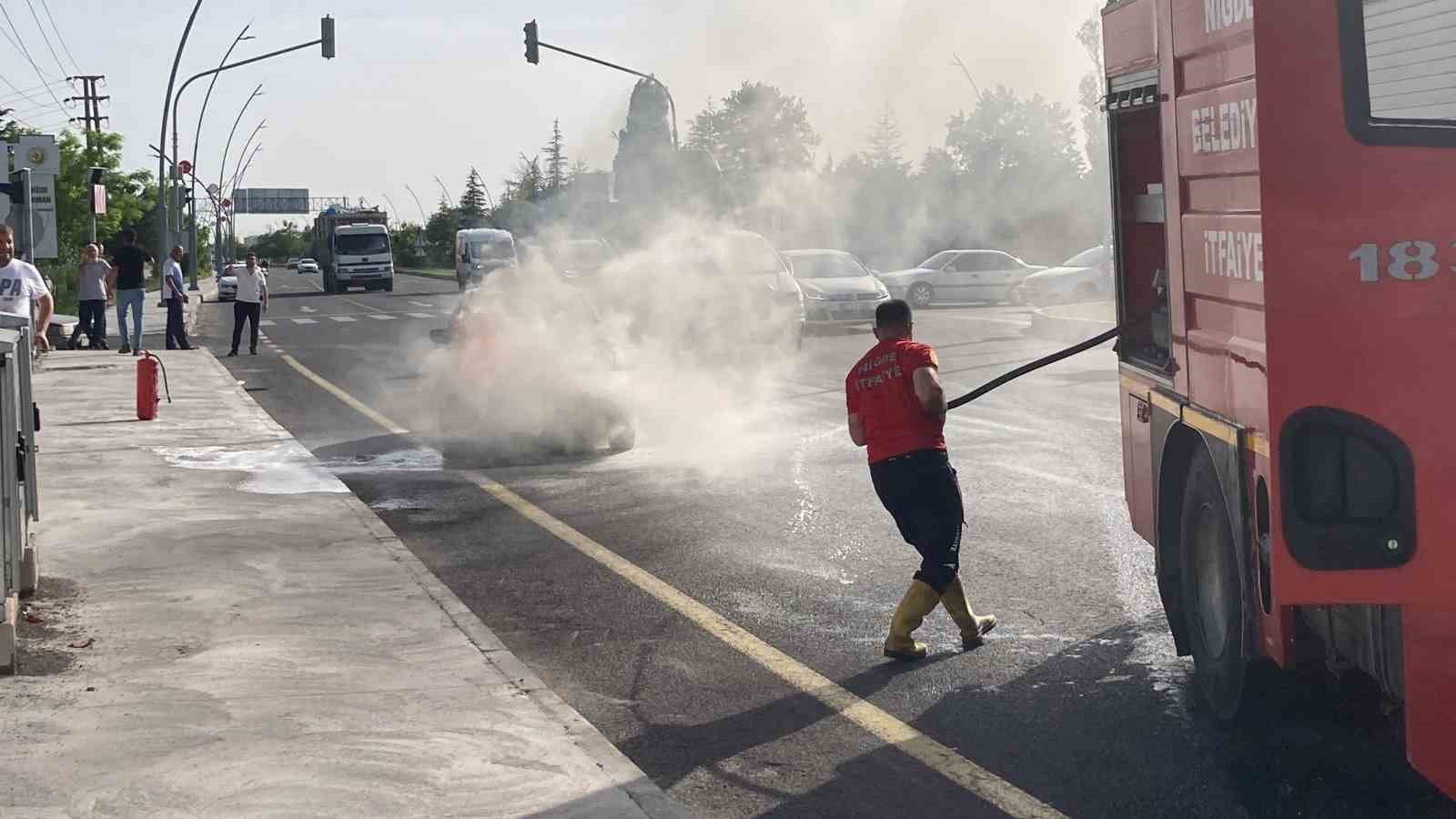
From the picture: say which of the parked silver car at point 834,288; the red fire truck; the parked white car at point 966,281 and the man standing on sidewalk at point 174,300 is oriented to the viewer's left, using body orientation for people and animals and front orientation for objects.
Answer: the parked white car at point 966,281

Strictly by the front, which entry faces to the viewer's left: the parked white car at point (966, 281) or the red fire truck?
the parked white car

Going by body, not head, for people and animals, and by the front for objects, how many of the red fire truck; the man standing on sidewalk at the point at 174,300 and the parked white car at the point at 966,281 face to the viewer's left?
1

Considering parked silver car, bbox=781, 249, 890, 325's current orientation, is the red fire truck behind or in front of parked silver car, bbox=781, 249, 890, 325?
in front

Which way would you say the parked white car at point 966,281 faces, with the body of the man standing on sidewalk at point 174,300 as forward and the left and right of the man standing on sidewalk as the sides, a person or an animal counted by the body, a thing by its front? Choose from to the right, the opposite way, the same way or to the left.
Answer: the opposite way

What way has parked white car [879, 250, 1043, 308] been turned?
to the viewer's left

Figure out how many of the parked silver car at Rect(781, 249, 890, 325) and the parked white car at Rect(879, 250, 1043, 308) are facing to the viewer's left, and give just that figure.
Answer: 1

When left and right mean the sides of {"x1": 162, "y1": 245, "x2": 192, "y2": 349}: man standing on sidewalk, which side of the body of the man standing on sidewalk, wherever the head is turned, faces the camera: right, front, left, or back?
right

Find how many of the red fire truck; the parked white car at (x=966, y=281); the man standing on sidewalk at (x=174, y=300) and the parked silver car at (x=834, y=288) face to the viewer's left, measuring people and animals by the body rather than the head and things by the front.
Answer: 1

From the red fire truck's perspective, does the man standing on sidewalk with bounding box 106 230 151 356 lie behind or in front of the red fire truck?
behind

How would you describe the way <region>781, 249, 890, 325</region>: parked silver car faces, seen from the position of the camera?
facing the viewer and to the right of the viewer

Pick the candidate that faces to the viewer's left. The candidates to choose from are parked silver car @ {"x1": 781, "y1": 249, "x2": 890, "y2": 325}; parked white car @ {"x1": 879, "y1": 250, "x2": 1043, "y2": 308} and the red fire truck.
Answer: parked white car @ {"x1": 879, "y1": 250, "x2": 1043, "y2": 308}

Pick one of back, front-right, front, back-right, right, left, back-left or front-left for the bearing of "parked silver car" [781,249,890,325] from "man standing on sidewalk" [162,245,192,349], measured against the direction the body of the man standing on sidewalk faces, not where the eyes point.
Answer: front
